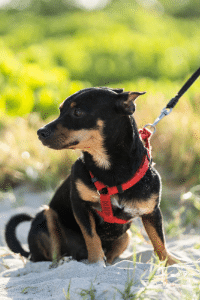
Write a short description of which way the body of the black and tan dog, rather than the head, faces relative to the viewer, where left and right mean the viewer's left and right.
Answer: facing the viewer and to the right of the viewer
